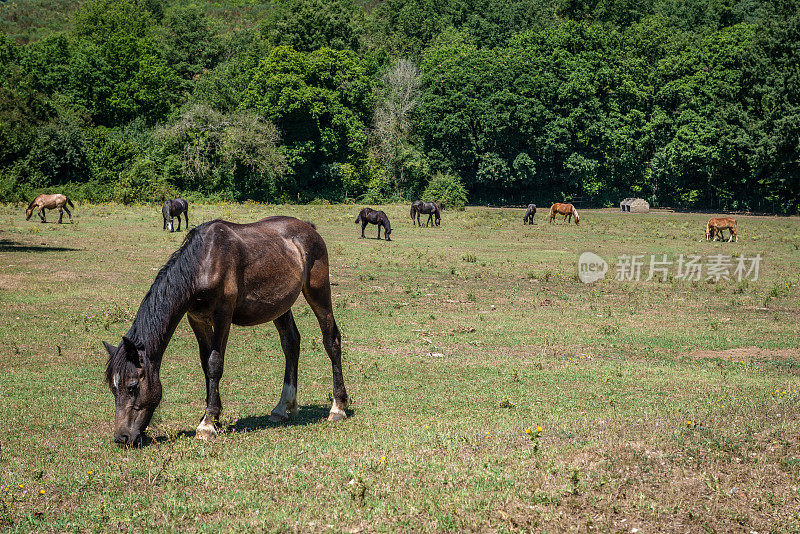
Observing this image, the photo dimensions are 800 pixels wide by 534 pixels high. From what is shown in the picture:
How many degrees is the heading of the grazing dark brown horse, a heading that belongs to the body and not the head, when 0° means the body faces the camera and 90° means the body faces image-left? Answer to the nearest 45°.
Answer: approximately 45°

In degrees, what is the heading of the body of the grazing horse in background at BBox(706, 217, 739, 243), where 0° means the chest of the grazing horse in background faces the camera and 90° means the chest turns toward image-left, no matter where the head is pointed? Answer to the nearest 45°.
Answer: approximately 90°
